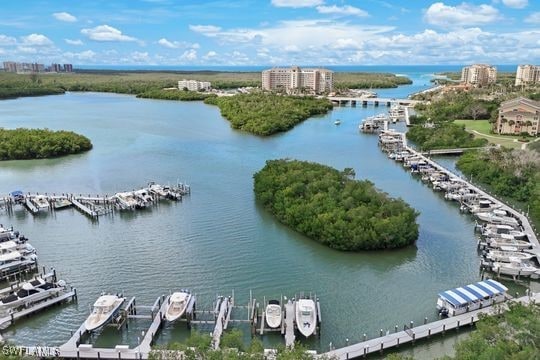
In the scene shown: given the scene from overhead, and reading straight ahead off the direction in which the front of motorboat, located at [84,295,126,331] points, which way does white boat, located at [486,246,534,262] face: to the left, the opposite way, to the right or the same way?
to the left

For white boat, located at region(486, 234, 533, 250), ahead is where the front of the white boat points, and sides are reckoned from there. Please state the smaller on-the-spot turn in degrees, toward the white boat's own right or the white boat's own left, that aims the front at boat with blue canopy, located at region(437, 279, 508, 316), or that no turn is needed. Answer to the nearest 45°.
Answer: approximately 90° to the white boat's own right

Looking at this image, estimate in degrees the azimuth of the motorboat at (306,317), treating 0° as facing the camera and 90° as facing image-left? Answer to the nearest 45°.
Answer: approximately 0°

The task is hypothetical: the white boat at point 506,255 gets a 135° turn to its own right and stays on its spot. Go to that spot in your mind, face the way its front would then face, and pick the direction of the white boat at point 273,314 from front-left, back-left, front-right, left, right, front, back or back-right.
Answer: front

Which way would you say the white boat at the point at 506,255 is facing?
to the viewer's right

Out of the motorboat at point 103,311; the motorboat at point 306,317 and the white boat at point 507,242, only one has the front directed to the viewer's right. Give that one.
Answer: the white boat
